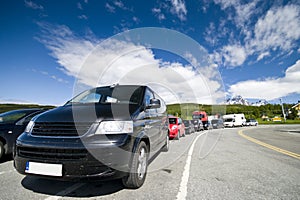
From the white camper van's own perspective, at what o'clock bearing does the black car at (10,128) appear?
The black car is roughly at 11 o'clock from the white camper van.

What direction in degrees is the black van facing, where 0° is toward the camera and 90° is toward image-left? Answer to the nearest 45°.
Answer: approximately 45°

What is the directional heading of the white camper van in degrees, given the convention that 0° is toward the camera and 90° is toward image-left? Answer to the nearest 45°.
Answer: approximately 45°

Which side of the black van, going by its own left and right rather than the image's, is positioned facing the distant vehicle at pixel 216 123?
back

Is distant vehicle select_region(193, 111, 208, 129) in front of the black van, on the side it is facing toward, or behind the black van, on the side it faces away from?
behind

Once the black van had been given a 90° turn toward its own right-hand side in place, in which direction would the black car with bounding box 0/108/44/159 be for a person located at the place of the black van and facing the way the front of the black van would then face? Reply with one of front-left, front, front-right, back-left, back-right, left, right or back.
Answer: front

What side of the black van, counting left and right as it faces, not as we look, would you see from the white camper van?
back
